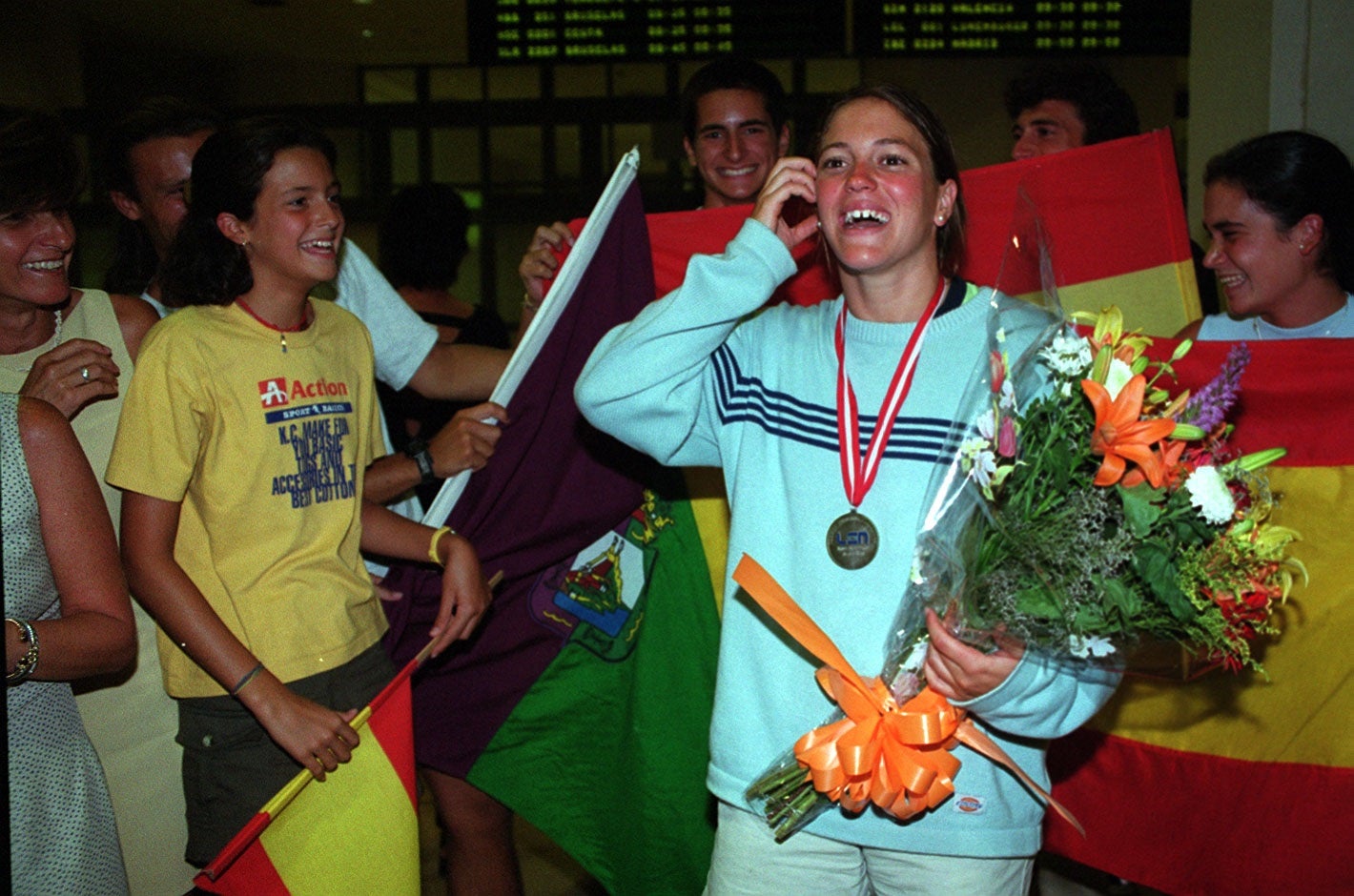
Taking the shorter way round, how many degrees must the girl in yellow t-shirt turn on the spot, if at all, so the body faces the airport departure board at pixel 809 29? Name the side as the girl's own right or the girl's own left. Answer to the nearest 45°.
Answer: approximately 90° to the girl's own left

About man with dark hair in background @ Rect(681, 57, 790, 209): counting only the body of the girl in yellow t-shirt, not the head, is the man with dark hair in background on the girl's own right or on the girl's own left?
on the girl's own left

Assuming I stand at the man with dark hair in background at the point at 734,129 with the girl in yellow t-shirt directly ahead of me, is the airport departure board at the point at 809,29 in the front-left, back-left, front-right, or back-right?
back-right

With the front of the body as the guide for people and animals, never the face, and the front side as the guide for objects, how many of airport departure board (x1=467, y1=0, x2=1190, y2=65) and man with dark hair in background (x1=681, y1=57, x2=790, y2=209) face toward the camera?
2

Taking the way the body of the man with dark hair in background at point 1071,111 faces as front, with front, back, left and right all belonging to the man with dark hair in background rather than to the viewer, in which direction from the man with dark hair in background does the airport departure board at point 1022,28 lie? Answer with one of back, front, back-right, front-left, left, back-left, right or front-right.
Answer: back-right

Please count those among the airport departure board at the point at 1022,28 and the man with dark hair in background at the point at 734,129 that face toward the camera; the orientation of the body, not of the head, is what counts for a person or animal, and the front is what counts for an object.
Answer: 2
